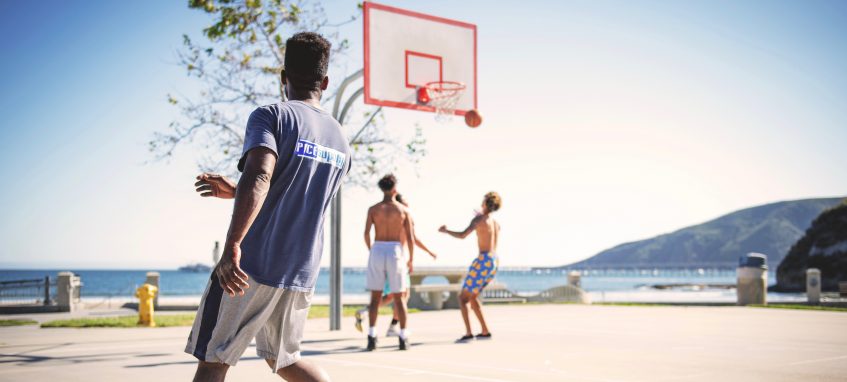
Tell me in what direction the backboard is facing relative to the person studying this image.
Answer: facing the viewer and to the right of the viewer

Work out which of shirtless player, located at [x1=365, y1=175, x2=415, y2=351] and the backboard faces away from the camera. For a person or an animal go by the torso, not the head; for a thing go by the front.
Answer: the shirtless player

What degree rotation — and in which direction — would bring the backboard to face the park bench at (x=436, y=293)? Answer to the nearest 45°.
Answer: approximately 135° to its left

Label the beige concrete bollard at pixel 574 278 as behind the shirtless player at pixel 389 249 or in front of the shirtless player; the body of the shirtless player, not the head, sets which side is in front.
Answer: in front

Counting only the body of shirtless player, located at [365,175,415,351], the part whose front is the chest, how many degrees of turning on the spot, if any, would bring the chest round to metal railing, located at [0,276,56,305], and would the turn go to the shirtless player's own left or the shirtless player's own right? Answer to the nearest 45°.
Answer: approximately 45° to the shirtless player's own left

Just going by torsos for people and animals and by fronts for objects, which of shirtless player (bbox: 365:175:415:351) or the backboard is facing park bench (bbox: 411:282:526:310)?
the shirtless player

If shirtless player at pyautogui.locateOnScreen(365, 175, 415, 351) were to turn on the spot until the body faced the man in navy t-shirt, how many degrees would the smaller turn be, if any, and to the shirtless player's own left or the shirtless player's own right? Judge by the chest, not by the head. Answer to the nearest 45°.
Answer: approximately 180°

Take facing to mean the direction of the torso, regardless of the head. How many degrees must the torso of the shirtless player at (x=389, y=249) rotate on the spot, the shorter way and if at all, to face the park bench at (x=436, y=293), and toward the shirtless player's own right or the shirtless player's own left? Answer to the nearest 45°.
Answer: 0° — they already face it

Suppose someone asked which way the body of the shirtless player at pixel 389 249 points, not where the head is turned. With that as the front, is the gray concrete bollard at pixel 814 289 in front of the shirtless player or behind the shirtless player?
in front

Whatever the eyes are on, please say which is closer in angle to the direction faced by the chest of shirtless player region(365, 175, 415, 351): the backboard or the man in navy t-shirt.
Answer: the backboard

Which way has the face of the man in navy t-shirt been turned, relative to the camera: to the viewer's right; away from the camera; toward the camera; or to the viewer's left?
away from the camera

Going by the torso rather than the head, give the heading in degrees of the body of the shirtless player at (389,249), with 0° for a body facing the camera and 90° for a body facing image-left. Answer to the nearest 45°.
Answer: approximately 180°

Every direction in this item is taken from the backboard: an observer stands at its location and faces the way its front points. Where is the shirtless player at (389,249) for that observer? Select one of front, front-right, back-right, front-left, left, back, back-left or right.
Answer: front-right

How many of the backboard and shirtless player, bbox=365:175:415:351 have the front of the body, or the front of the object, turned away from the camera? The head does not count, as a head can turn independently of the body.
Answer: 1
